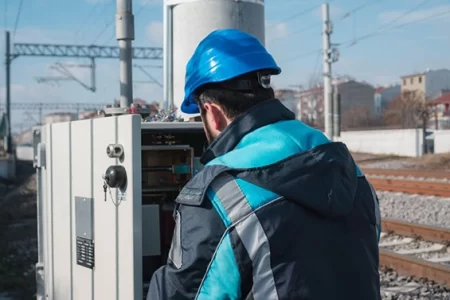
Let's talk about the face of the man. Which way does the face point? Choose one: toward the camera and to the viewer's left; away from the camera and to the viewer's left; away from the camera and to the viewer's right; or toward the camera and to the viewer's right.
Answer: away from the camera and to the viewer's left

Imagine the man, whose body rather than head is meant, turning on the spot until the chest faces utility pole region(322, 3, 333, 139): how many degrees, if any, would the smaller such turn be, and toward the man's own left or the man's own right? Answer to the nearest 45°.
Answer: approximately 45° to the man's own right

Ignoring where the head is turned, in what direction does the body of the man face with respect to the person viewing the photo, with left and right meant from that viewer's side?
facing away from the viewer and to the left of the viewer
